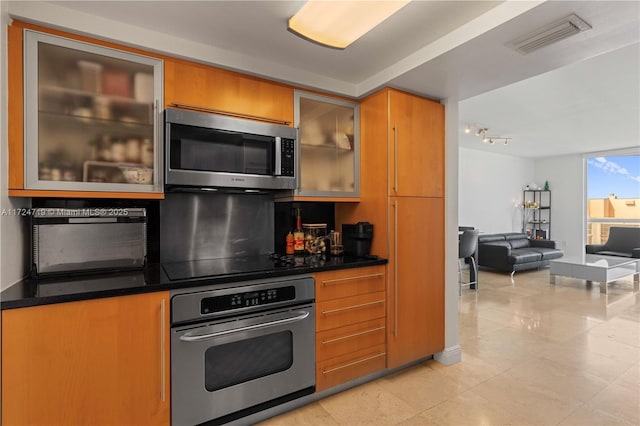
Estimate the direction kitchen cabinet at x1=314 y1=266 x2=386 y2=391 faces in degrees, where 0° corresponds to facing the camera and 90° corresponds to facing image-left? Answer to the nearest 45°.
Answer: approximately 315°

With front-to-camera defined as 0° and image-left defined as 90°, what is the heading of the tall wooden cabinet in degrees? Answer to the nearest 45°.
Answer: approximately 315°

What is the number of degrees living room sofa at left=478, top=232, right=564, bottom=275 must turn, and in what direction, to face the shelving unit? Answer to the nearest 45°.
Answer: approximately 135° to its left

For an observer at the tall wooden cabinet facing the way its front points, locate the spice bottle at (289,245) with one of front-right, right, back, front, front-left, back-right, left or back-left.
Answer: back-right

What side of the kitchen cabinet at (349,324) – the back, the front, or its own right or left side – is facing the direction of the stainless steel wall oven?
right

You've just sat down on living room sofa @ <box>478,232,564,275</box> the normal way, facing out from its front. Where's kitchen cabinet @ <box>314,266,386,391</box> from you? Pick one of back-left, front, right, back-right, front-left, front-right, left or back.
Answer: front-right

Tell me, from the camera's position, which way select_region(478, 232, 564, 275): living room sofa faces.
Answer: facing the viewer and to the right of the viewer

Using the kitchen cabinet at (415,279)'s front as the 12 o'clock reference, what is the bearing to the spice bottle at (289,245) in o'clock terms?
The spice bottle is roughly at 4 o'clock from the kitchen cabinet.
